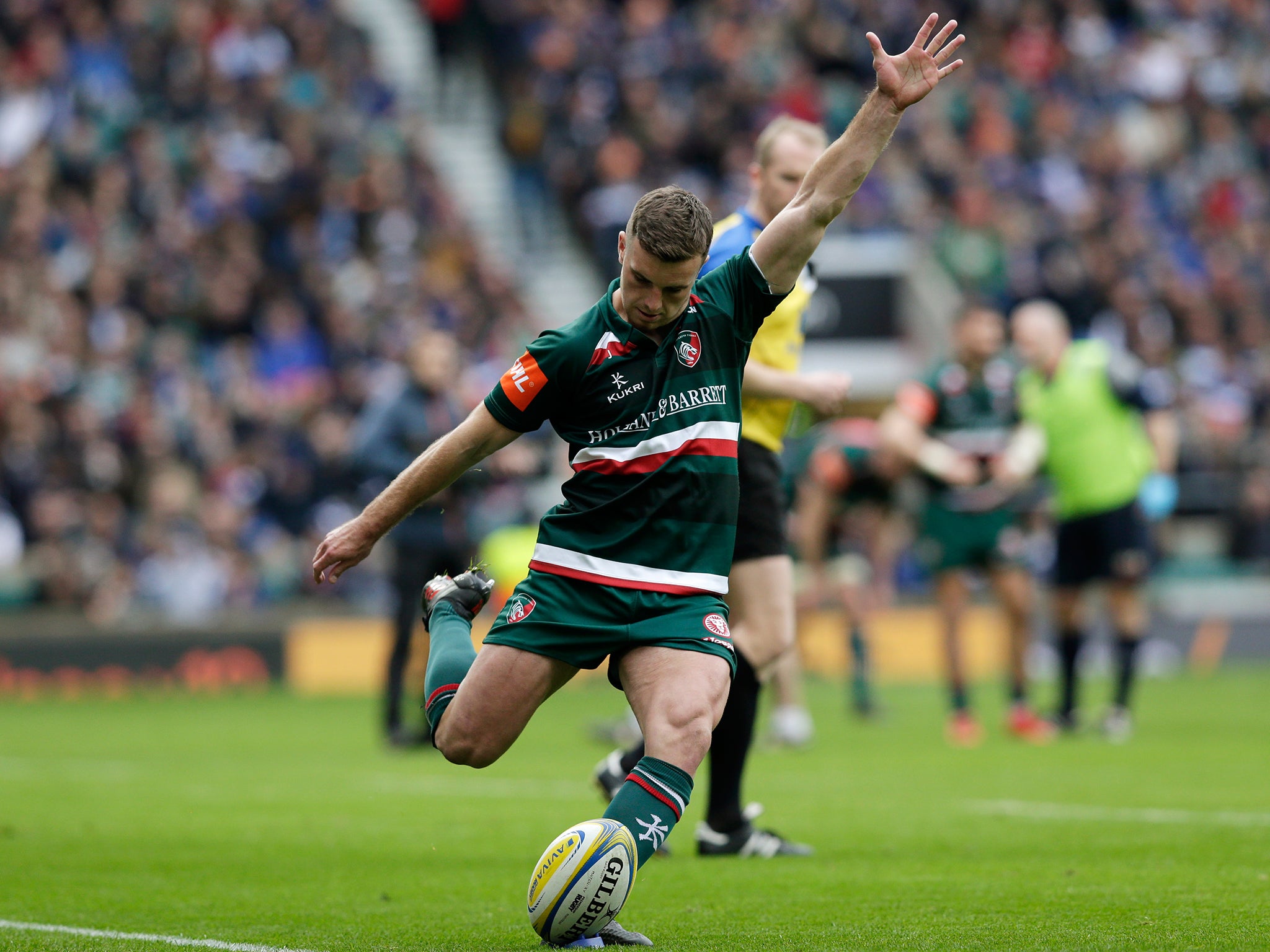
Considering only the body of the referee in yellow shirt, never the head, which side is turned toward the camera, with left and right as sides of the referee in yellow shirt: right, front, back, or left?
right

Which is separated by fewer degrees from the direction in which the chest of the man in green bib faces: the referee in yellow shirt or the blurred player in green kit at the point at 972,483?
the blurred player in green kit

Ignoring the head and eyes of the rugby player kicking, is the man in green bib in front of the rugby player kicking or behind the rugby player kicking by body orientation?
behind

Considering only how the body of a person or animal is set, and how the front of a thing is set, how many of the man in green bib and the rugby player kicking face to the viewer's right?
0

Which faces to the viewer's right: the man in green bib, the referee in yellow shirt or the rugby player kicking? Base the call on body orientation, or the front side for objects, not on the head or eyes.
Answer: the referee in yellow shirt

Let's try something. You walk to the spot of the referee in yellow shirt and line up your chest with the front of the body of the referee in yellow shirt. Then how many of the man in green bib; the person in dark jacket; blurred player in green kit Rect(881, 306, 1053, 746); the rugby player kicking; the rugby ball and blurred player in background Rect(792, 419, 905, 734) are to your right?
2
